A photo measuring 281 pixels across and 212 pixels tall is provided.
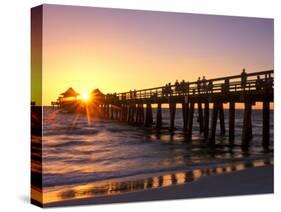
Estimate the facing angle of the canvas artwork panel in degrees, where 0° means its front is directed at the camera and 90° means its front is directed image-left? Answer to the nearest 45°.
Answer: approximately 315°
